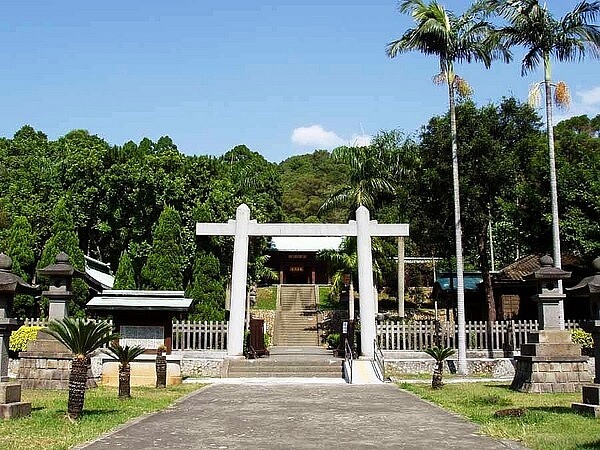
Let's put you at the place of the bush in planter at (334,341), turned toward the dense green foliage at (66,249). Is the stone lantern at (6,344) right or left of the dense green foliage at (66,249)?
left

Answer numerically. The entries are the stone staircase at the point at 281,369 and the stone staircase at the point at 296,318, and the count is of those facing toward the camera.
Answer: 2

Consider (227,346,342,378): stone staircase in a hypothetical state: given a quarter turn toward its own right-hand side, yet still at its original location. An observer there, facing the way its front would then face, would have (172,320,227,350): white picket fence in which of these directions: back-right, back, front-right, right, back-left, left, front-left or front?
front-right

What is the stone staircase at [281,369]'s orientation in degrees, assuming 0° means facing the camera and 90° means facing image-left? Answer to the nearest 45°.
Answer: approximately 0°

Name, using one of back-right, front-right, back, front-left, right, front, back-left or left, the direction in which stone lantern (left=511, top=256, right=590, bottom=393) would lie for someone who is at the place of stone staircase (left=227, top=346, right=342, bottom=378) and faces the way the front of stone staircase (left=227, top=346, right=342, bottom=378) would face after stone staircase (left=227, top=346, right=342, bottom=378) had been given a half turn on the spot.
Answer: back-right

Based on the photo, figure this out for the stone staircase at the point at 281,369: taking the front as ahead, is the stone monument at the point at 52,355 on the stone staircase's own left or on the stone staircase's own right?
on the stone staircase's own right

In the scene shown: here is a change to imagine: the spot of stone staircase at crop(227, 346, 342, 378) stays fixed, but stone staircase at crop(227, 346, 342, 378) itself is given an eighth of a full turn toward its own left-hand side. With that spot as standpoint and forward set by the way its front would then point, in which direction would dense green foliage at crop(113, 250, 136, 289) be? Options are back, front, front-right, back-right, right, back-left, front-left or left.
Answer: back

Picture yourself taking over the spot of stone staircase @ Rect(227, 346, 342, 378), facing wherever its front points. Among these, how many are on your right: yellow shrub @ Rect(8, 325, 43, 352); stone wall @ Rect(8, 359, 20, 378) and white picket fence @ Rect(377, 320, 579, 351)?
2
